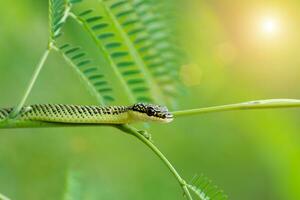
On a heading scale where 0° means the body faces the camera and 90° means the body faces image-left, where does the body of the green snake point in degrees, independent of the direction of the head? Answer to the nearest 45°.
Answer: approximately 270°
